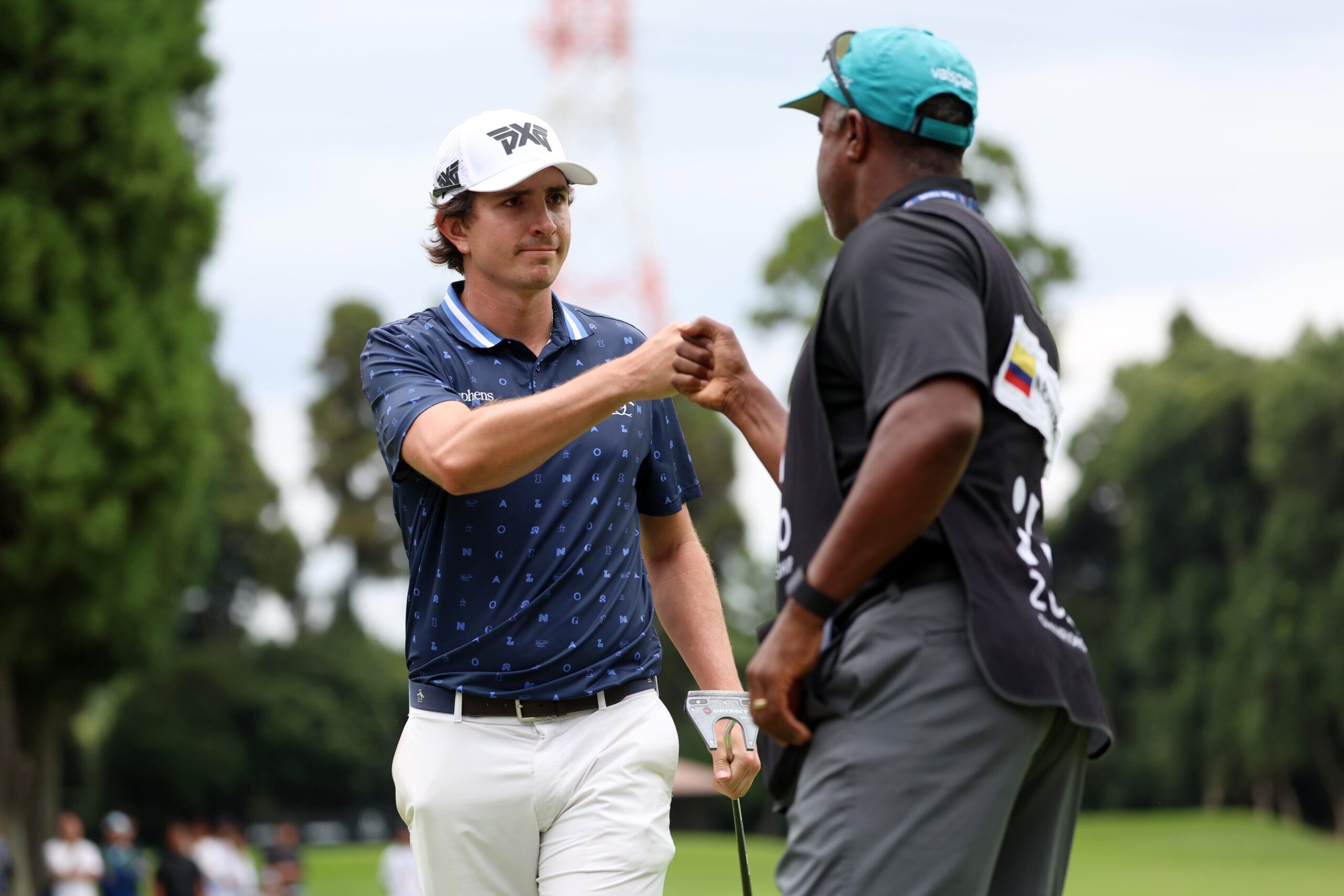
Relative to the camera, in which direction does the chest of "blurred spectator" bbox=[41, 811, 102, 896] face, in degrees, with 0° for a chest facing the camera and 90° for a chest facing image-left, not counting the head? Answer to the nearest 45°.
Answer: approximately 0°

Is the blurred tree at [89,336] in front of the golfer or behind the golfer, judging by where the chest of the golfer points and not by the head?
behind

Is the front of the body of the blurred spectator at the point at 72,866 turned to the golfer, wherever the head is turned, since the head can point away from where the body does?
yes

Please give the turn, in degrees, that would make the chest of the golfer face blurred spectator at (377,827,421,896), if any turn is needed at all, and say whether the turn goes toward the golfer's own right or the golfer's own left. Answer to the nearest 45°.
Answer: approximately 180°

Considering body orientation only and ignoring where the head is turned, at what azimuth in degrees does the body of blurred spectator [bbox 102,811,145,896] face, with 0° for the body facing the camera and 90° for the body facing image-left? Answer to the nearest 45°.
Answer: approximately 0°
